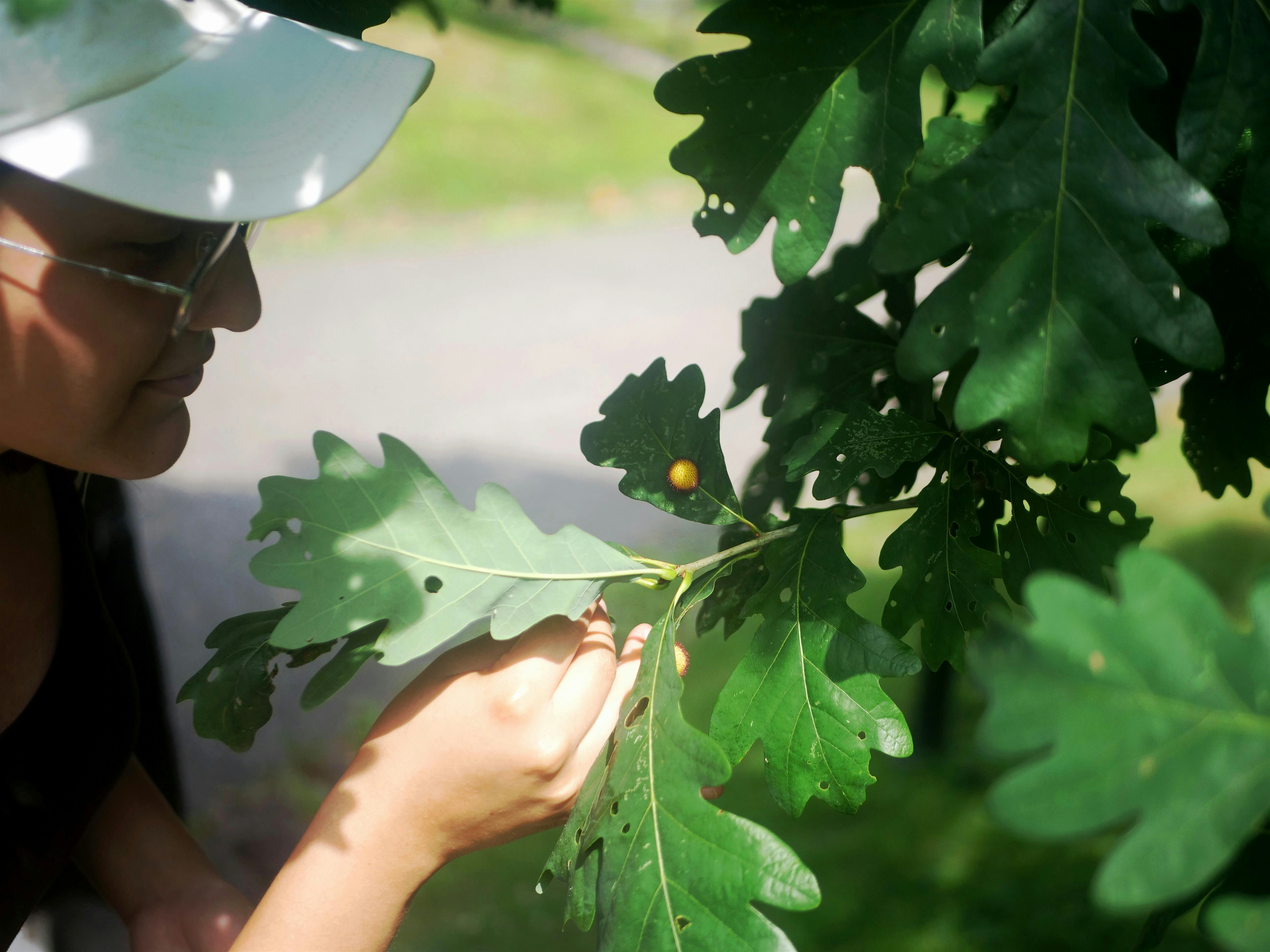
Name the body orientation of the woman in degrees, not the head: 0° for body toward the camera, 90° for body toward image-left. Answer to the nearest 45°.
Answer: approximately 270°

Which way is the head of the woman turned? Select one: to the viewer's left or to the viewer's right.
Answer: to the viewer's right
